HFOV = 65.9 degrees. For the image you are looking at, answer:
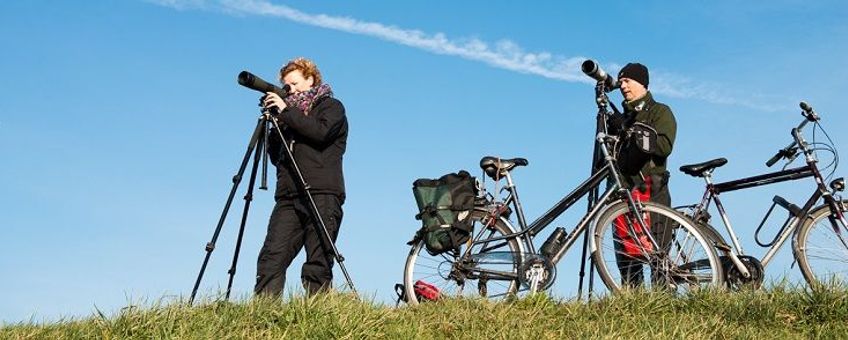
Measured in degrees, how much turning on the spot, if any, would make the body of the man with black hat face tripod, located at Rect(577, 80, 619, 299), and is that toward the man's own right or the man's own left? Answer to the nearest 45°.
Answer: approximately 45° to the man's own right

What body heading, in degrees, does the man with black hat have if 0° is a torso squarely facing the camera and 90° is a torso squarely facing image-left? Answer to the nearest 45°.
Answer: approximately 45°

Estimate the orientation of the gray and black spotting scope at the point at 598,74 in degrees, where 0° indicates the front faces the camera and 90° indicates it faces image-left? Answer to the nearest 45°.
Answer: approximately 45°

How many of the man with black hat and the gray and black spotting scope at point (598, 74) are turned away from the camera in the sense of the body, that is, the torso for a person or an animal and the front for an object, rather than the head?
0

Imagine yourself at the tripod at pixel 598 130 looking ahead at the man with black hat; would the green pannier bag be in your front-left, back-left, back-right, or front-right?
back-right

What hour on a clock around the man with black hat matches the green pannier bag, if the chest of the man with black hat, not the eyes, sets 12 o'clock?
The green pannier bag is roughly at 1 o'clock from the man with black hat.

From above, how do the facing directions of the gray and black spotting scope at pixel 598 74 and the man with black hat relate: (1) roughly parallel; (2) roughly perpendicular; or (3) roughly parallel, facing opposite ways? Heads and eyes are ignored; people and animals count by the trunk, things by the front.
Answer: roughly parallel

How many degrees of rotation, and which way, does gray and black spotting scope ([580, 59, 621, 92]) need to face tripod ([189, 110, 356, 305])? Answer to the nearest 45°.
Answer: approximately 45° to its right

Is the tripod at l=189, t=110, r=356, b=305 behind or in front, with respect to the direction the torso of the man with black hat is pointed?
in front
